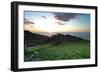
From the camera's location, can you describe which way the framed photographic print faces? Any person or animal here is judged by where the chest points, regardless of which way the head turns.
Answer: facing the viewer and to the right of the viewer
